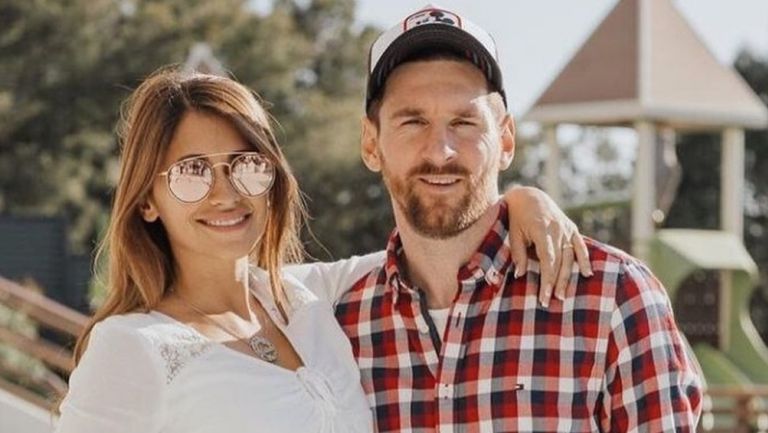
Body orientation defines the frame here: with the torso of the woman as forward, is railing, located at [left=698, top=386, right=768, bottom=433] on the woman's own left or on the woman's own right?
on the woman's own left

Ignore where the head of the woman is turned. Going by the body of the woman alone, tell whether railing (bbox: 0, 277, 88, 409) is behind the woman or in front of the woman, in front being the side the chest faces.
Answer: behind

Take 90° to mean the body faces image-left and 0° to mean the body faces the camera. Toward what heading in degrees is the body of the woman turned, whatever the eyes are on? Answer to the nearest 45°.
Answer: approximately 315°

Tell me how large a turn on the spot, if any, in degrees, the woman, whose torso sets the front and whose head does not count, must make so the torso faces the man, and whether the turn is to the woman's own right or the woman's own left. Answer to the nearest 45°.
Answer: approximately 45° to the woman's own left

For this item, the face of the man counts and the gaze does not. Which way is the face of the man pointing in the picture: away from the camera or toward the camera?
toward the camera

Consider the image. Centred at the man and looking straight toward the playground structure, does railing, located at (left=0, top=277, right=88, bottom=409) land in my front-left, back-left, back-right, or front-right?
front-left

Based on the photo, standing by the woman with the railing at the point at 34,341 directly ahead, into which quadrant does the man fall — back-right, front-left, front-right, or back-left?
back-right
